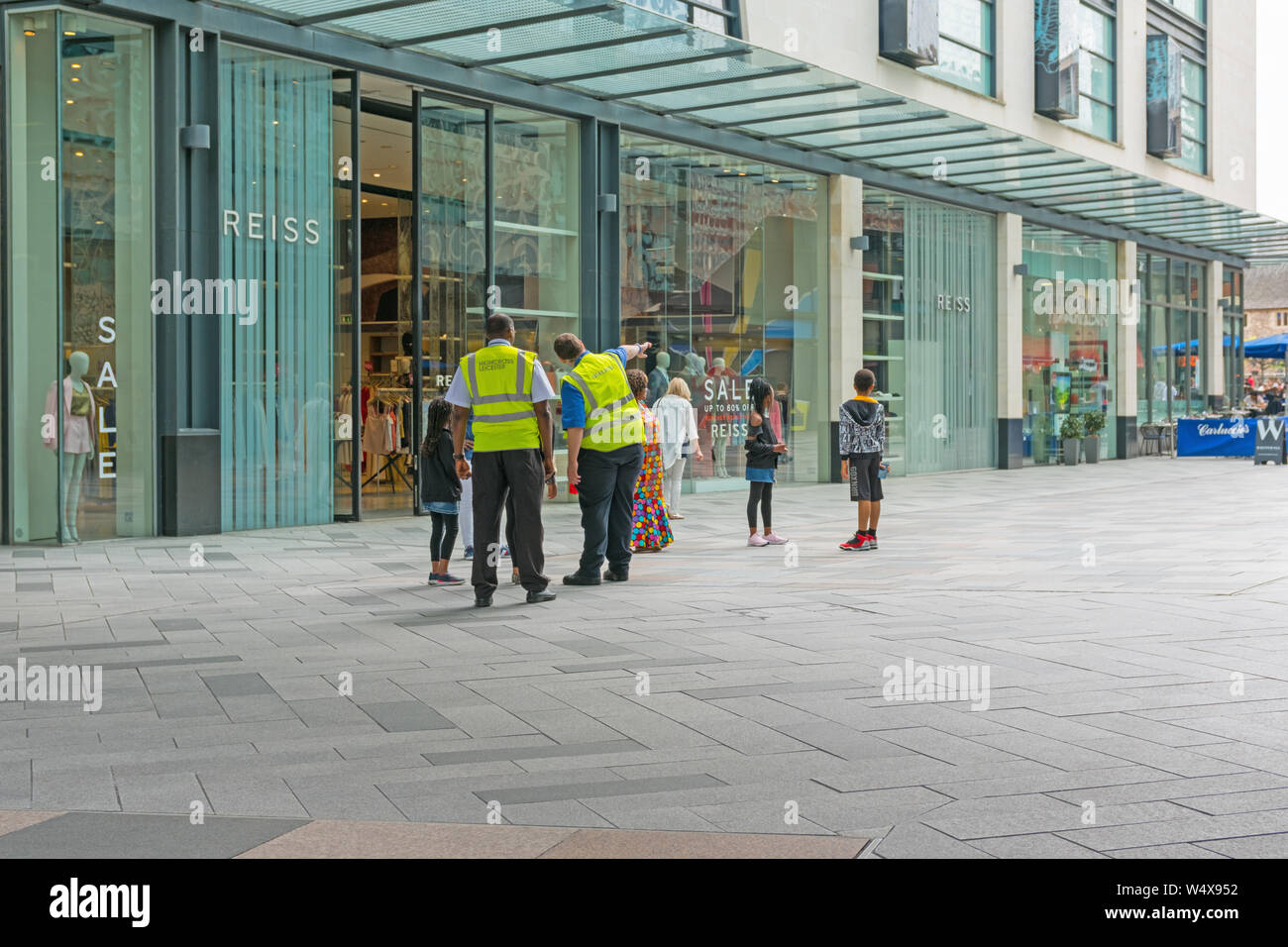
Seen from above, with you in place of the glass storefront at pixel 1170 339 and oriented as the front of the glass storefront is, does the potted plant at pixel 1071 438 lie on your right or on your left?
on your right

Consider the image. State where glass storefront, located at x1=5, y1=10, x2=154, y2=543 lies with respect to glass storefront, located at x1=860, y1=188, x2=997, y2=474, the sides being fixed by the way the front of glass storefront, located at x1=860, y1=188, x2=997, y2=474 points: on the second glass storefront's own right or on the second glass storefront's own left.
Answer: on the second glass storefront's own right

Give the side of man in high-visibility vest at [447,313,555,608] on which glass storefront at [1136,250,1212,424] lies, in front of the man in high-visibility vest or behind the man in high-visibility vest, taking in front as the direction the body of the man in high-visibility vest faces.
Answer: in front

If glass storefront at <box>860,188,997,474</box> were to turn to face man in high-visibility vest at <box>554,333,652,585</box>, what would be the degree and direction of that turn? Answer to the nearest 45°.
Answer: approximately 45° to its right

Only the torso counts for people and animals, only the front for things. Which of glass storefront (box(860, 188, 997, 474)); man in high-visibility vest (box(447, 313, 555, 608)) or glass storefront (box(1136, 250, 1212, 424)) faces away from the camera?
the man in high-visibility vest

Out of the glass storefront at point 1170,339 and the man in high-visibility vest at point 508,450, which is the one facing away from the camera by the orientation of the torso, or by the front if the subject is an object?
the man in high-visibility vest

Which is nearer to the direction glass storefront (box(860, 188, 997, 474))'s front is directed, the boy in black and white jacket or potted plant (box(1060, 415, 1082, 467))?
the boy in black and white jacket

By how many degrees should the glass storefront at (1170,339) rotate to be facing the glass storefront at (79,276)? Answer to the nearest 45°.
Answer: approximately 45° to its right

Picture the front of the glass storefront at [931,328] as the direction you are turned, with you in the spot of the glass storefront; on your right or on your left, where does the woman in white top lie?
on your right

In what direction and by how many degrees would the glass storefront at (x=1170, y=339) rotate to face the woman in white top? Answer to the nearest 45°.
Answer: approximately 45° to its right

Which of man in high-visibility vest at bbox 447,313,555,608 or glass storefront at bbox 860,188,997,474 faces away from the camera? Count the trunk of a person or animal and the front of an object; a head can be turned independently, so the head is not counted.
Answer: the man in high-visibility vest

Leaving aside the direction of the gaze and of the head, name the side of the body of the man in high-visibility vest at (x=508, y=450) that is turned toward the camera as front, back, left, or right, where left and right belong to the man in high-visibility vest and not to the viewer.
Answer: back

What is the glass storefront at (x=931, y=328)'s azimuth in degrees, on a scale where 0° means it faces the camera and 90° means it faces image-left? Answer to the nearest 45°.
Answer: approximately 315°

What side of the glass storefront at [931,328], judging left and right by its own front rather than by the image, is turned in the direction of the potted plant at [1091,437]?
left

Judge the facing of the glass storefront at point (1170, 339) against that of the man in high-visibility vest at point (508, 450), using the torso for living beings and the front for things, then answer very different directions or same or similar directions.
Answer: very different directions

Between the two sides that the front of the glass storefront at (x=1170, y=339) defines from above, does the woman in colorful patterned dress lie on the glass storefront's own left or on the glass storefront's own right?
on the glass storefront's own right
